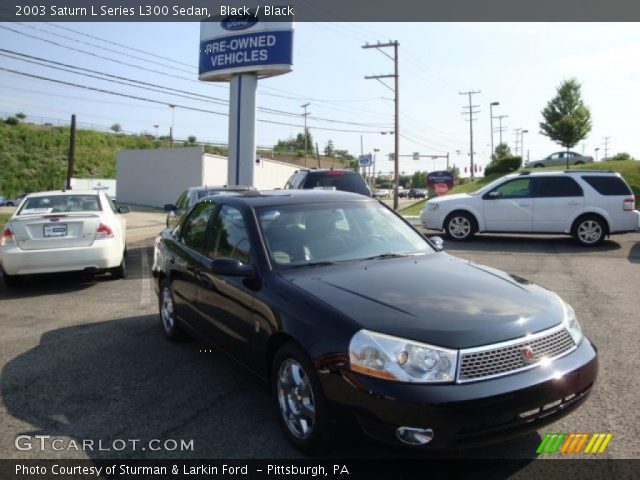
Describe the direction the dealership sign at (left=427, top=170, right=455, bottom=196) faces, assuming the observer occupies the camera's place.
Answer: facing the viewer

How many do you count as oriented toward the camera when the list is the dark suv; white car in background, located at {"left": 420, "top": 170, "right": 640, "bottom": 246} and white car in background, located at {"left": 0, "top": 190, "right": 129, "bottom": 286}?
0

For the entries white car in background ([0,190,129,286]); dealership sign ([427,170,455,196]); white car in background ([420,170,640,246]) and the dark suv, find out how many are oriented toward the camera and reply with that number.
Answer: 1

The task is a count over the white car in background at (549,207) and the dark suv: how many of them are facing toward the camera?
0

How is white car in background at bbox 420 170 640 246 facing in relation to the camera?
to the viewer's left

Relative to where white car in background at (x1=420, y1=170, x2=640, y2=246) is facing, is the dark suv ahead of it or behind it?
ahead

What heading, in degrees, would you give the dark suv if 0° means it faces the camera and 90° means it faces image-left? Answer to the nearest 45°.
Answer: approximately 135°

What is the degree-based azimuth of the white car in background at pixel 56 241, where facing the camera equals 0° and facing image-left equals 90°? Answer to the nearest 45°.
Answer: approximately 180°

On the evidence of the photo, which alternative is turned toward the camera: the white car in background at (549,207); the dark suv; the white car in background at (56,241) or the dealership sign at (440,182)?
the dealership sign

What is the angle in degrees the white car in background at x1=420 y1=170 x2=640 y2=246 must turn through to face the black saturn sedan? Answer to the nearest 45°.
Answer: approximately 90° to its left

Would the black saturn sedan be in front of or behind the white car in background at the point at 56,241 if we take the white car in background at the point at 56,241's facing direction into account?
behind

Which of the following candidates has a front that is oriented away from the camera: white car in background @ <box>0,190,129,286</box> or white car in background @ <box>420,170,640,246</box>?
white car in background @ <box>0,190,129,286</box>

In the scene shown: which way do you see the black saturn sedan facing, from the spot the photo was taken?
facing the viewer and to the right of the viewer

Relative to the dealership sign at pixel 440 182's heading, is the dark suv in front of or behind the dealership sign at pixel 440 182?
in front
